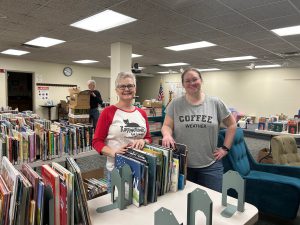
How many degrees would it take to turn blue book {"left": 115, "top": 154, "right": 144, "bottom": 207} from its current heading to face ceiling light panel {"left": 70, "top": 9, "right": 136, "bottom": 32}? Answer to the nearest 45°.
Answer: approximately 135° to its right

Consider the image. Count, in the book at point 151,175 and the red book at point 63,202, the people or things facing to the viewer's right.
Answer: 0
